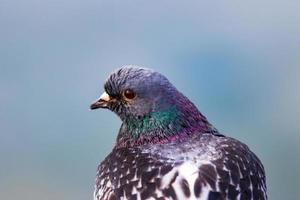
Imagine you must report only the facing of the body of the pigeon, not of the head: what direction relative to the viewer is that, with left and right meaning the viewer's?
facing away from the viewer and to the left of the viewer
